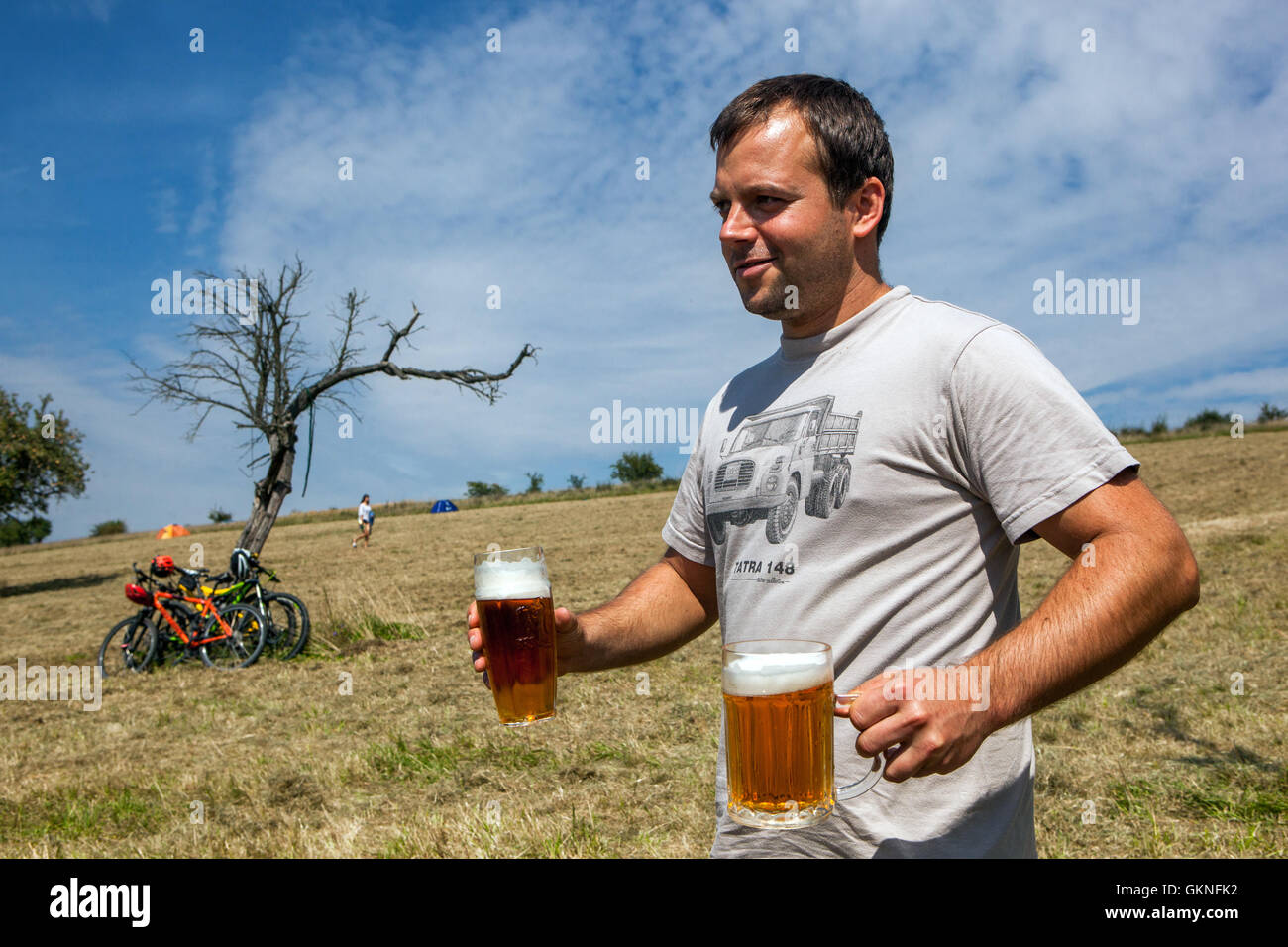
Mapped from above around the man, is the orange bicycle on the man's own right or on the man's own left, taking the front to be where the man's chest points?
on the man's own right

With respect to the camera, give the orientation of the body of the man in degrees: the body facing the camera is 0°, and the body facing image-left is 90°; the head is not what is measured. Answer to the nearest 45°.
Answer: approximately 45°

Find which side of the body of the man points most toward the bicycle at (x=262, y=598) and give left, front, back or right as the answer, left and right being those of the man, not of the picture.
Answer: right
